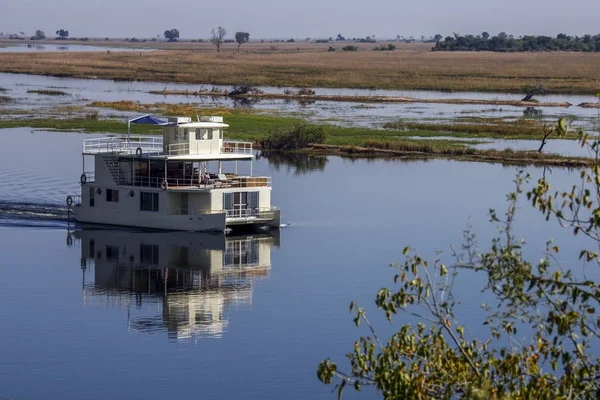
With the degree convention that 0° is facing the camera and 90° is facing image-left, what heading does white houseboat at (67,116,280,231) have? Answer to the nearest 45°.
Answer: approximately 315°
